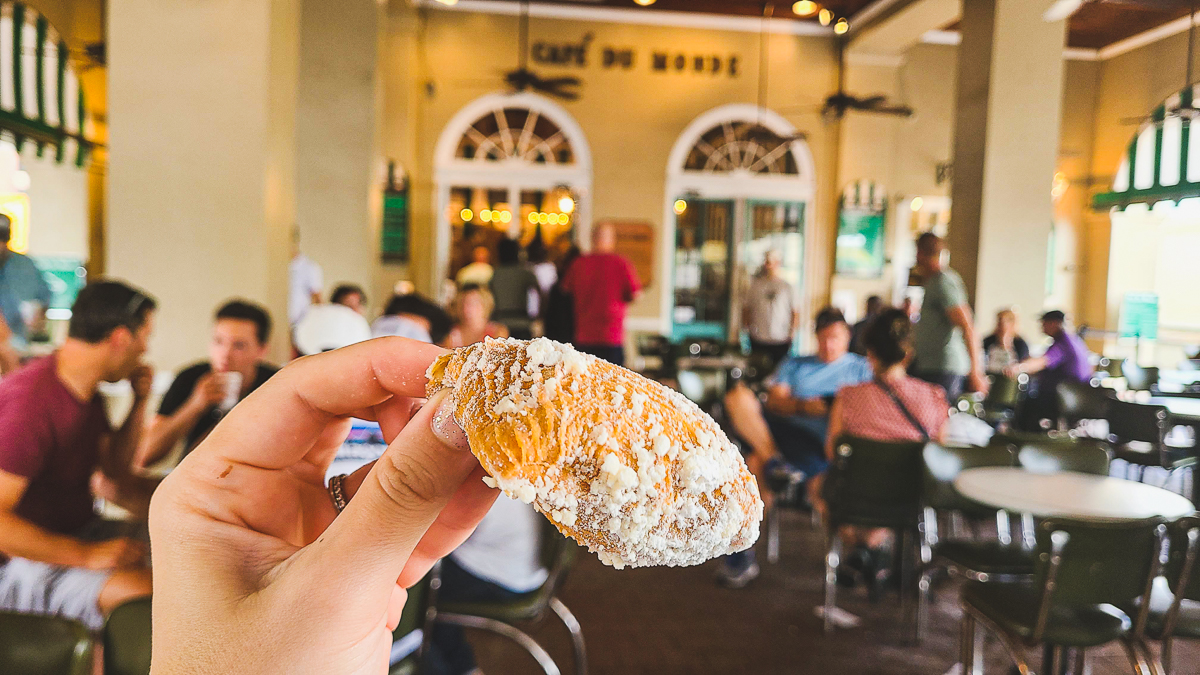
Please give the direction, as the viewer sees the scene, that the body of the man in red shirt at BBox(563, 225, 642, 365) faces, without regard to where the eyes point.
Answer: away from the camera

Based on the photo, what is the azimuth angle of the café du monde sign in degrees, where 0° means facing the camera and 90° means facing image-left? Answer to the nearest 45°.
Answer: approximately 0°

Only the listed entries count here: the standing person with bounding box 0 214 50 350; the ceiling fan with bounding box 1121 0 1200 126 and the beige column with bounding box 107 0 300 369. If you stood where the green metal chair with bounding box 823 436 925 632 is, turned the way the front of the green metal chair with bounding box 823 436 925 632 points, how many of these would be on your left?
2

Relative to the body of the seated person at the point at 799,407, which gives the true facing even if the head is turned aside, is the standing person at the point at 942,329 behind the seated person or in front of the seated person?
behind

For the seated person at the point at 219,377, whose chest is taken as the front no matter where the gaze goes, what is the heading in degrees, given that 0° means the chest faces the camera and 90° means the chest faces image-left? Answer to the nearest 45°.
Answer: approximately 45°

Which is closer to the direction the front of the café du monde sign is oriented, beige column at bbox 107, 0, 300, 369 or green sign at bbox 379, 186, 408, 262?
the beige column

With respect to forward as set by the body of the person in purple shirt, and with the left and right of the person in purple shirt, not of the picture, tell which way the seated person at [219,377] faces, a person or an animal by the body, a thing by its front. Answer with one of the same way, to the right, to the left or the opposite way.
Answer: to the left

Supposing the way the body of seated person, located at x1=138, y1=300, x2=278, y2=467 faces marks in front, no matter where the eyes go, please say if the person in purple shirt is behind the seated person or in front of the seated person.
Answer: behind

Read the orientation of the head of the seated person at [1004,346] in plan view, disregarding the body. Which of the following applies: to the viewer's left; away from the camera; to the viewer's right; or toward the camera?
toward the camera

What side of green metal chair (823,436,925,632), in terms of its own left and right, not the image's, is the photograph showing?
back
